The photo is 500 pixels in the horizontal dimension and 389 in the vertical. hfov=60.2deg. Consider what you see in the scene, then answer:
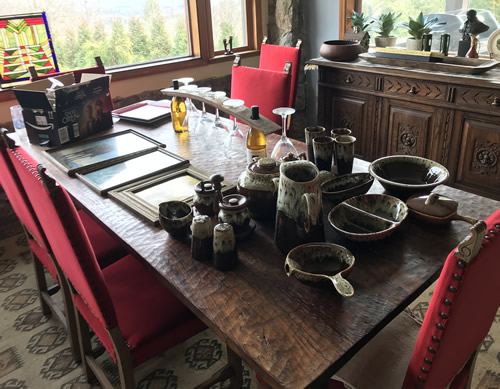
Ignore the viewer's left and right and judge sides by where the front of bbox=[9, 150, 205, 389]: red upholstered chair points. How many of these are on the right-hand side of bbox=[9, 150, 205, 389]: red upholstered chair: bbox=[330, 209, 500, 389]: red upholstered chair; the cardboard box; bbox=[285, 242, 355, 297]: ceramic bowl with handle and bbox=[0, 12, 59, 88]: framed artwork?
2

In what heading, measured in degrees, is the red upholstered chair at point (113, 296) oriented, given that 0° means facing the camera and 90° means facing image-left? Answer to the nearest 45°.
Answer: approximately 225°

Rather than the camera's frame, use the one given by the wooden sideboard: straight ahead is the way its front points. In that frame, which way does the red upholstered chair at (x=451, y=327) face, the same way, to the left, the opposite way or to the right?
to the right

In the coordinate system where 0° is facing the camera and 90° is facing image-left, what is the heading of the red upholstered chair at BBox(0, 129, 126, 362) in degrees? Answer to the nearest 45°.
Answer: approximately 225°

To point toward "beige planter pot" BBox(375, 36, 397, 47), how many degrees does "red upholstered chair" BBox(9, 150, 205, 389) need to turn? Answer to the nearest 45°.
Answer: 0° — it already faces it
